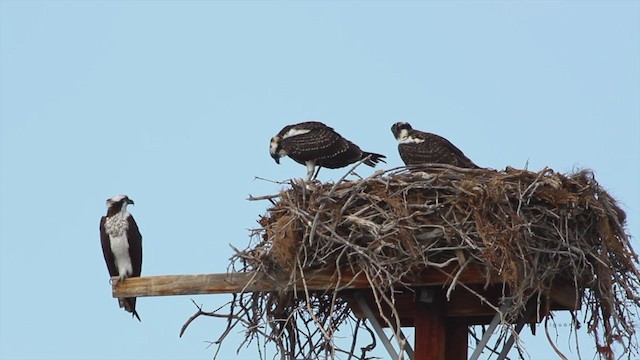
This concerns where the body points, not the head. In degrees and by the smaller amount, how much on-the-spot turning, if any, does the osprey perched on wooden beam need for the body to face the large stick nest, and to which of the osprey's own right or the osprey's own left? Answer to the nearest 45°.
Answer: approximately 45° to the osprey's own left

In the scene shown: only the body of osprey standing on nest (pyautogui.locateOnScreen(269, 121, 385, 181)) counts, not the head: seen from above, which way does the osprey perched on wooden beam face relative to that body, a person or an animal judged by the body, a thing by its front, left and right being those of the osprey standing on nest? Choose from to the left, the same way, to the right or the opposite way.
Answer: to the left

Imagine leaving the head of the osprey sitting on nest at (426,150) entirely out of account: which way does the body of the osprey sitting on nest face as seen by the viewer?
to the viewer's left

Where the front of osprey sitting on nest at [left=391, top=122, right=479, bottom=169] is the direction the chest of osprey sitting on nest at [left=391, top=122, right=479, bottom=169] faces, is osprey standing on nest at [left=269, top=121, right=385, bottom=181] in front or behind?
in front

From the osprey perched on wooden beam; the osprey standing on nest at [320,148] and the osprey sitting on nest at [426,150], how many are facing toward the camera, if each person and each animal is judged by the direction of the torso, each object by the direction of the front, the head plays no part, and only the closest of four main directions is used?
1

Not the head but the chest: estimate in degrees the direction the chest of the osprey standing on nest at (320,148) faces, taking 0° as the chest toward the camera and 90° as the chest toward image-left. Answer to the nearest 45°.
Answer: approximately 90°

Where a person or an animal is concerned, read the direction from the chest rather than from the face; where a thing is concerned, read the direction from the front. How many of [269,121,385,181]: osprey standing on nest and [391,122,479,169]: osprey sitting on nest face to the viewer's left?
2

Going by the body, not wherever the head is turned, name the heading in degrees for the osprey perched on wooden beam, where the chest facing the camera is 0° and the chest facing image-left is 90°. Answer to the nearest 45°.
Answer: approximately 0°

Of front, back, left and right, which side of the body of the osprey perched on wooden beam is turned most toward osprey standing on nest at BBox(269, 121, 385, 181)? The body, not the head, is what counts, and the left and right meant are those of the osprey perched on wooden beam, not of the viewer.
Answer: left

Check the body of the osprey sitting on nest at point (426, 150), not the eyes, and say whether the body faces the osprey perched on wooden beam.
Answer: yes

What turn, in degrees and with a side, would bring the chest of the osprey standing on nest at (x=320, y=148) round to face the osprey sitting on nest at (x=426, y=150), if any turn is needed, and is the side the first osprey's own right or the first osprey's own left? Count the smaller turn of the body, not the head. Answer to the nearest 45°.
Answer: approximately 135° to the first osprey's own left
